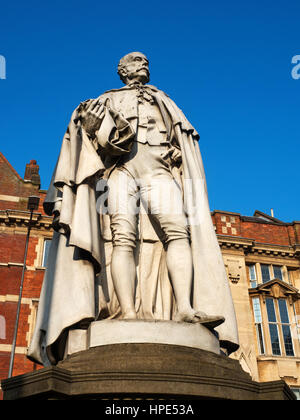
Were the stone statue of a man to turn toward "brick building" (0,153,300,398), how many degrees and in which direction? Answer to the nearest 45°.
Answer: approximately 135° to its left

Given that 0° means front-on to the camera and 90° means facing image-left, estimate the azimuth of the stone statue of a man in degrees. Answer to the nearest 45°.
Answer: approximately 315°
